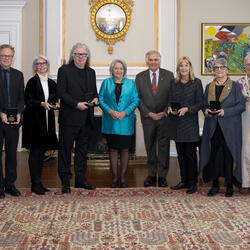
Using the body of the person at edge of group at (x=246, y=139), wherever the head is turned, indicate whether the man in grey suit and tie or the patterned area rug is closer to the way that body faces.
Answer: the patterned area rug

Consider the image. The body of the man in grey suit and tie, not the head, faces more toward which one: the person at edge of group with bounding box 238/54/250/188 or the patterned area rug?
the patterned area rug

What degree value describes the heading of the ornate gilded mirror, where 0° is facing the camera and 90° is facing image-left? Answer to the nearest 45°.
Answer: approximately 0°

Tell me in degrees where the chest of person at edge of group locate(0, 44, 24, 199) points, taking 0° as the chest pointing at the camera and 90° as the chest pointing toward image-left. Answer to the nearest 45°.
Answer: approximately 0°

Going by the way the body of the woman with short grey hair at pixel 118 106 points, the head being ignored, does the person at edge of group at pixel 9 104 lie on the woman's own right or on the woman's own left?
on the woman's own right

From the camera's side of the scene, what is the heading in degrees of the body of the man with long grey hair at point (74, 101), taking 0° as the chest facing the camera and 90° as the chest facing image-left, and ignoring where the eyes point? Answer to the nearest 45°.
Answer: approximately 315°

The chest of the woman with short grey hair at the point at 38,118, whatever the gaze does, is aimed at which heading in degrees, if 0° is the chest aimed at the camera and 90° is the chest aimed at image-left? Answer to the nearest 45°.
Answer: approximately 315°

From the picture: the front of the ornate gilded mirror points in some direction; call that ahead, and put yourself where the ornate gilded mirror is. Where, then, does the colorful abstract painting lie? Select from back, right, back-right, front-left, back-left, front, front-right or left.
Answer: left
